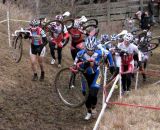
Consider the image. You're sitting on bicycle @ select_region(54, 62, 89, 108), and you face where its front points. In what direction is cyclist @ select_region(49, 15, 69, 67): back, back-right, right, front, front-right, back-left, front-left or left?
back-right

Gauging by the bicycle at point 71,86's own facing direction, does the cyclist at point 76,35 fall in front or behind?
behind

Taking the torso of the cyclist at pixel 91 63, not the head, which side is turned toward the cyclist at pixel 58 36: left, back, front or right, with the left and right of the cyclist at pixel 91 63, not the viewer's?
back

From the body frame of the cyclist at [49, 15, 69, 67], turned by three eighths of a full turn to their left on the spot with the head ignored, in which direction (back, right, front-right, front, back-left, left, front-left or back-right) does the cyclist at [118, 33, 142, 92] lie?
right

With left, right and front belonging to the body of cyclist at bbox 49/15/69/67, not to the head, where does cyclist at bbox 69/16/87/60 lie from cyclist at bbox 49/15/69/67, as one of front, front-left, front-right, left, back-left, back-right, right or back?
front-left

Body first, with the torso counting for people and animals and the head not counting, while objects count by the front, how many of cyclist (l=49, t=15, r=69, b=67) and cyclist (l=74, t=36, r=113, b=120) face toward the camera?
2

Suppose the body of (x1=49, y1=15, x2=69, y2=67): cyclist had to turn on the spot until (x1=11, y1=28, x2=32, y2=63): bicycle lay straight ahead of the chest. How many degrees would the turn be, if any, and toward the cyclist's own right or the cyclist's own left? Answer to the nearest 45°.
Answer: approximately 45° to the cyclist's own right

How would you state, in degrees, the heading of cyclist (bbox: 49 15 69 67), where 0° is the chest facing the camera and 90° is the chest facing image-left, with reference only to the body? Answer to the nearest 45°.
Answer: approximately 0°

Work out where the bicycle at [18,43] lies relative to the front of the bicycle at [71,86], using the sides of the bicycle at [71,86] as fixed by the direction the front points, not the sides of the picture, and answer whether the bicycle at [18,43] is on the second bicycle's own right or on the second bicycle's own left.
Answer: on the second bicycle's own right

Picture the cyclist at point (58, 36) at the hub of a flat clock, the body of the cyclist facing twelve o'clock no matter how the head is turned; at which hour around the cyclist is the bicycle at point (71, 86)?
The bicycle is roughly at 12 o'clock from the cyclist.

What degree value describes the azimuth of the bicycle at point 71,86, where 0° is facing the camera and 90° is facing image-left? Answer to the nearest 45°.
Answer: approximately 45°
